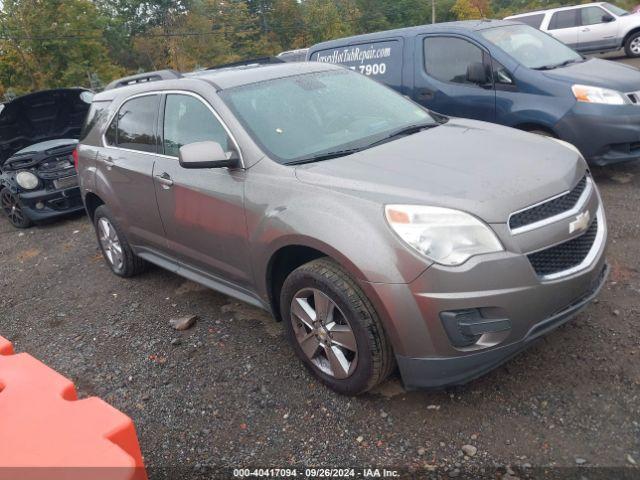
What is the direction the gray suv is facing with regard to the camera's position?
facing the viewer and to the right of the viewer

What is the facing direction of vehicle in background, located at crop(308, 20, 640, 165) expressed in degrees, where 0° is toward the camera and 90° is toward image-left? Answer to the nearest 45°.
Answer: approximately 315°

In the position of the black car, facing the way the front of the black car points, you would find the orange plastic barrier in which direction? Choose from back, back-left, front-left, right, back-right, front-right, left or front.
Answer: front-right

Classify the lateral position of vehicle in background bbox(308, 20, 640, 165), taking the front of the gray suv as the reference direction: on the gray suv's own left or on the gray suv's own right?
on the gray suv's own left

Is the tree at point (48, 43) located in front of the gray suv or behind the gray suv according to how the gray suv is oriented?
behind

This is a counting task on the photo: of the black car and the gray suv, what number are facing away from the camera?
0

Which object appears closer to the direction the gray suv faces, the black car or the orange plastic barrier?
the orange plastic barrier

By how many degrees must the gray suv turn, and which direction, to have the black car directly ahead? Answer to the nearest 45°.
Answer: approximately 180°

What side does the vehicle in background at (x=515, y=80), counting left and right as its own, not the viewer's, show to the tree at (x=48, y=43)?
back

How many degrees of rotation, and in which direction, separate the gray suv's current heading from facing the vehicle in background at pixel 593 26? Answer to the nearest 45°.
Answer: approximately 90° to its left

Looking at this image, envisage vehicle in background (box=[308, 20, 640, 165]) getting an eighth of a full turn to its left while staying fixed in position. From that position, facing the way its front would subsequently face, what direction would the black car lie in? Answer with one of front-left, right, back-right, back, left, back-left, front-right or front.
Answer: back
